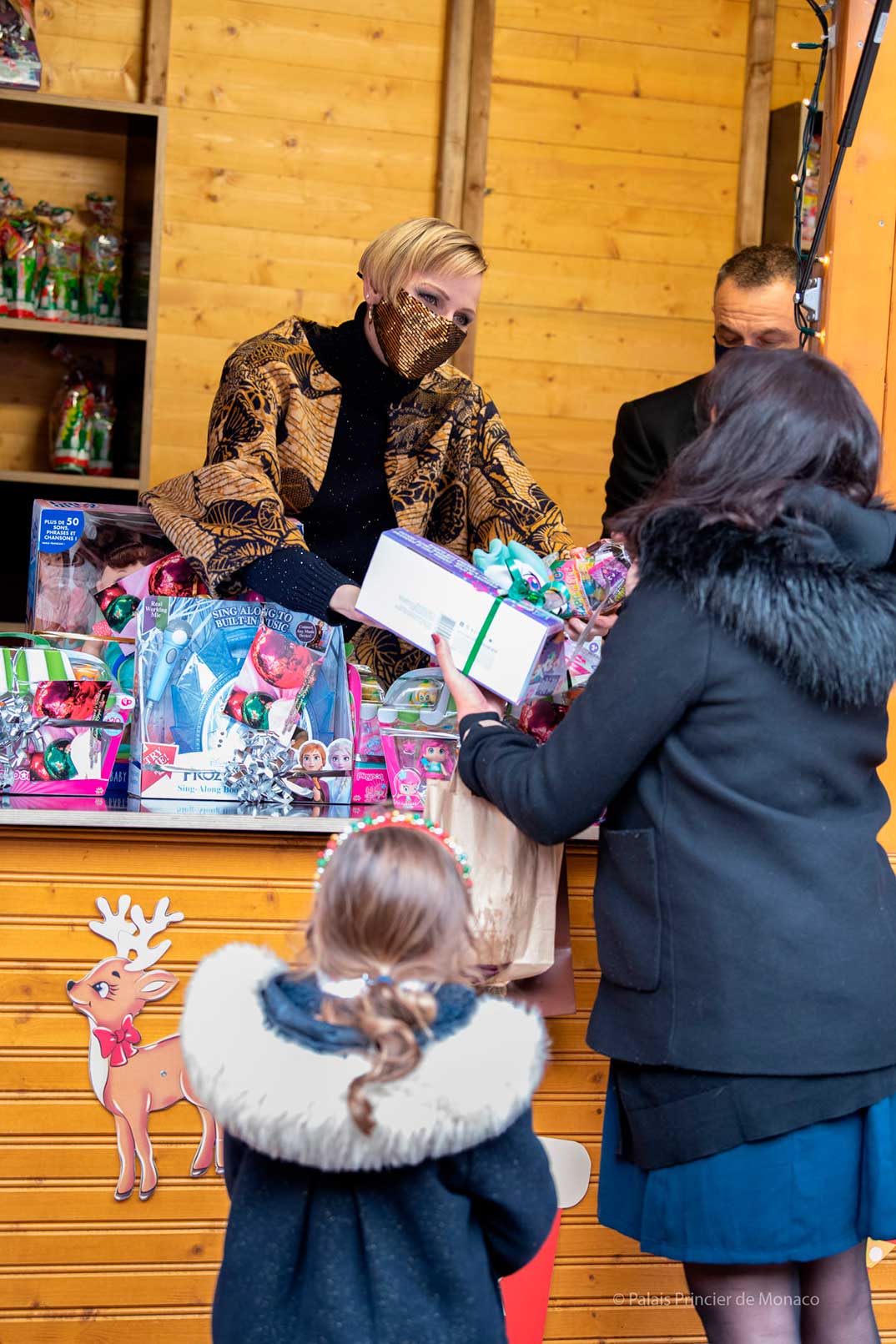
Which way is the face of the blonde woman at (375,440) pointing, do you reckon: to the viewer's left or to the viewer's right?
to the viewer's right

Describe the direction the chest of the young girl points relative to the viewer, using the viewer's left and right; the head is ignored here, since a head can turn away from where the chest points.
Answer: facing away from the viewer

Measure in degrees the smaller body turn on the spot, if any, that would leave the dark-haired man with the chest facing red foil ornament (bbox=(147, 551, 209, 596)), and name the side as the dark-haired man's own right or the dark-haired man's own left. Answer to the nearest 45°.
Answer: approximately 45° to the dark-haired man's own right

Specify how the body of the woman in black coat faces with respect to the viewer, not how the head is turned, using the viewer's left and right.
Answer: facing away from the viewer and to the left of the viewer

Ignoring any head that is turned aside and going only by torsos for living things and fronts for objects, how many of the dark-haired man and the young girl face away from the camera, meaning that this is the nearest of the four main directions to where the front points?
1

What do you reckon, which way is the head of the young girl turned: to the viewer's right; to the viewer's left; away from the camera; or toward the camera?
away from the camera

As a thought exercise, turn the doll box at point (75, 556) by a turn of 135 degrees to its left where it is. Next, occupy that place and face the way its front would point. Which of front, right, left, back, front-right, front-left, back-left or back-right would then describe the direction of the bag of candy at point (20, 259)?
front-left
